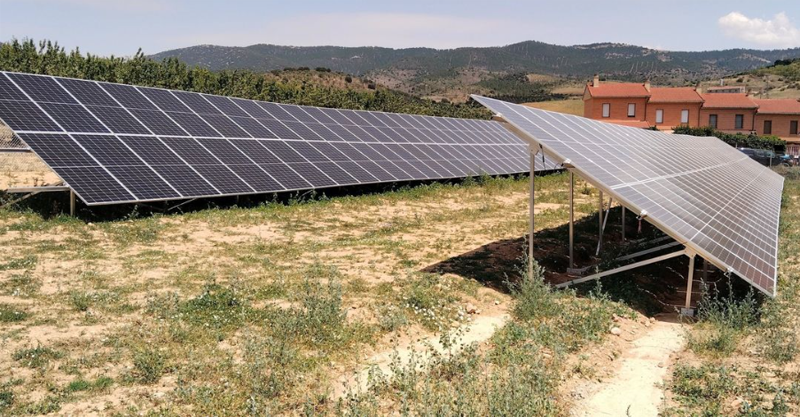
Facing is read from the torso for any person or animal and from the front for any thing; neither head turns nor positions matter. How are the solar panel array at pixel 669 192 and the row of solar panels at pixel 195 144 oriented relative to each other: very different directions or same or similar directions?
same or similar directions

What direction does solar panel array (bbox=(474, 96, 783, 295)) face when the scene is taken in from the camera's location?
facing to the right of the viewer

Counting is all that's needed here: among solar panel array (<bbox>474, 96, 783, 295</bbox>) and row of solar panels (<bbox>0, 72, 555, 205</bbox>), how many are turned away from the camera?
0

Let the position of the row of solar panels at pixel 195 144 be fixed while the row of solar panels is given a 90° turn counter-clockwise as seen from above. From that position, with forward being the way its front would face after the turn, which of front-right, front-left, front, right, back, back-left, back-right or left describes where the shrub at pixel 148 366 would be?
back-right

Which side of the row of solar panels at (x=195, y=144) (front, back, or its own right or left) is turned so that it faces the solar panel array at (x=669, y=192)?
front

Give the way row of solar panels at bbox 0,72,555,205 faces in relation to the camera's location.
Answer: facing the viewer and to the right of the viewer

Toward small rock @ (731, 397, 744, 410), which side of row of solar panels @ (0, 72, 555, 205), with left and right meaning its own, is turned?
front
